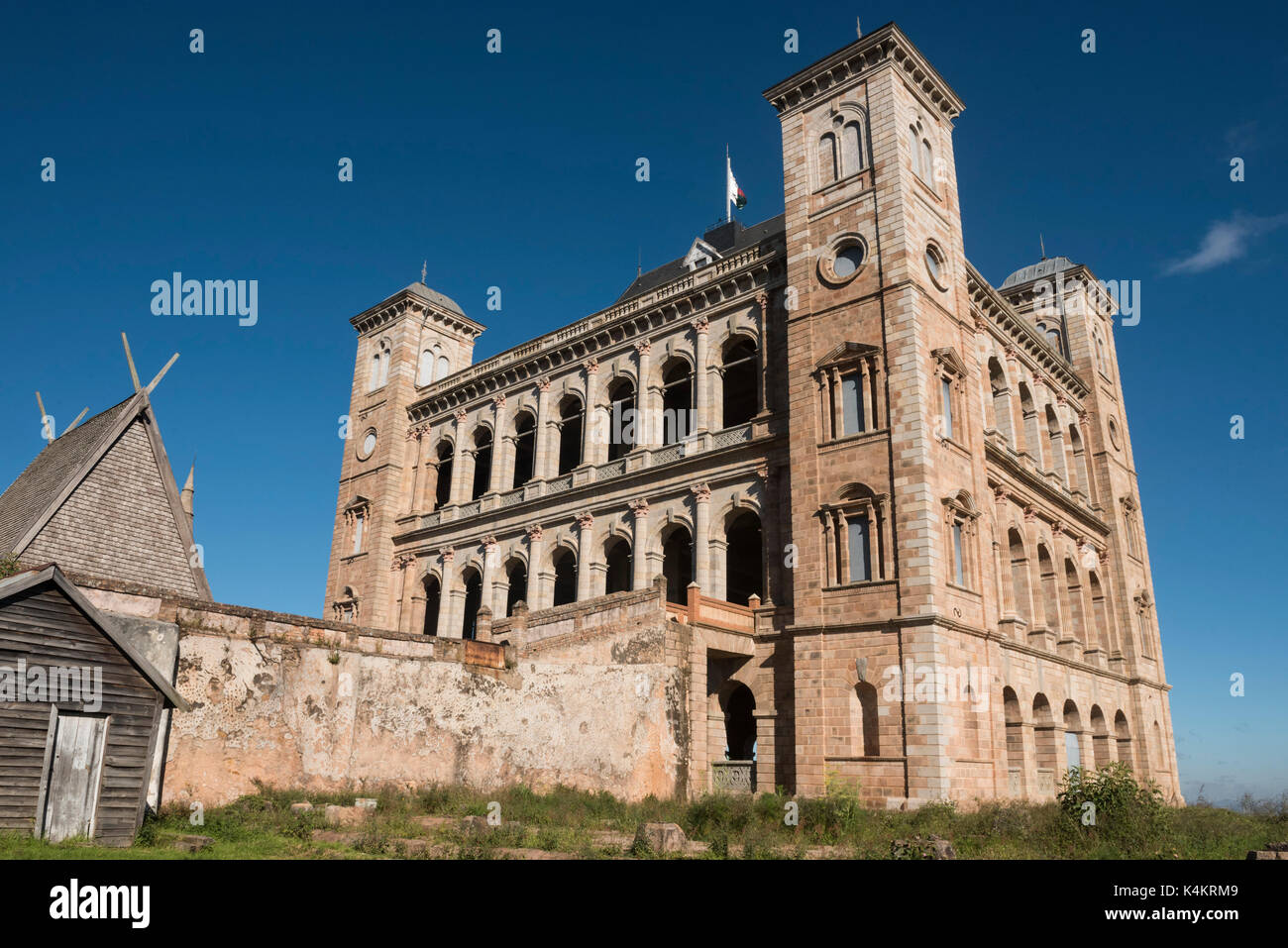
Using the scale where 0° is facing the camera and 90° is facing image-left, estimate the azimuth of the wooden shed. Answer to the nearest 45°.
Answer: approximately 0°

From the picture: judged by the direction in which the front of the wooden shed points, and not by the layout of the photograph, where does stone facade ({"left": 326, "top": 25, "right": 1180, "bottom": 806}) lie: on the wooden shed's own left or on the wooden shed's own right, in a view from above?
on the wooden shed's own left
